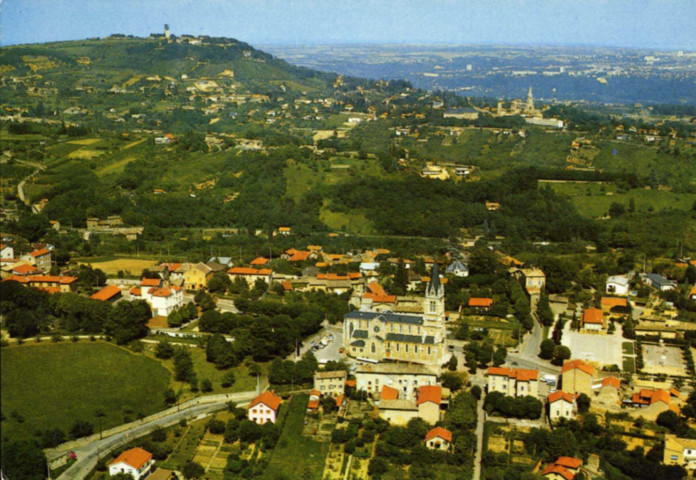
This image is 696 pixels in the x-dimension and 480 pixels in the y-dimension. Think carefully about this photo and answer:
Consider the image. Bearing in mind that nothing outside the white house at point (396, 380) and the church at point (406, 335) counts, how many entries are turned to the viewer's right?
1

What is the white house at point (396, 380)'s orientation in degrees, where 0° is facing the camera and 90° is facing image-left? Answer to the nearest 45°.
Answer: approximately 0°

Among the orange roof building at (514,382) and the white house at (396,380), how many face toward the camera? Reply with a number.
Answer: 2

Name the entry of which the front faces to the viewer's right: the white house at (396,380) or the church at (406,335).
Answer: the church

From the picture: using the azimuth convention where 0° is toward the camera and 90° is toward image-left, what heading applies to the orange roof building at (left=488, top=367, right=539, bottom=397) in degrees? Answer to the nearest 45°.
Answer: approximately 0°

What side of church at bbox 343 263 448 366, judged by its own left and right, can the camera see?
right

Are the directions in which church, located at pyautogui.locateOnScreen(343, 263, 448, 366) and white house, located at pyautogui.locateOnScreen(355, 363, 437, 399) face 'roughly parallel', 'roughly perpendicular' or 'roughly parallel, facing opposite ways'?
roughly perpendicular

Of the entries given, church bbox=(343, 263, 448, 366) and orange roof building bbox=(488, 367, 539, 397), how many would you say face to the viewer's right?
1

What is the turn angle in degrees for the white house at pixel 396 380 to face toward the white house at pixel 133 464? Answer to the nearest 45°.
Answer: approximately 45° to its right

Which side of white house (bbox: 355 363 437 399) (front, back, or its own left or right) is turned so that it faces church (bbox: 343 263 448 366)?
back

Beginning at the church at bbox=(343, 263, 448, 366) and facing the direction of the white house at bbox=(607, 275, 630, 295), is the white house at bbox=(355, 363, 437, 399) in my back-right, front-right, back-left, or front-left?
back-right

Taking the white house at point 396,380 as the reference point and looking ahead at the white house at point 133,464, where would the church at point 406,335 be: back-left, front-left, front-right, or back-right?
back-right

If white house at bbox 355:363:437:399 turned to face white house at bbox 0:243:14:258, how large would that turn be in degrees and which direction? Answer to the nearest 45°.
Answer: approximately 90° to its right

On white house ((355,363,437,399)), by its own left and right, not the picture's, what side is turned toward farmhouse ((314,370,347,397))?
right

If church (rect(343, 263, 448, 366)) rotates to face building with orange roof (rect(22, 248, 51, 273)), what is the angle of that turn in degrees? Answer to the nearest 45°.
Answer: approximately 180°

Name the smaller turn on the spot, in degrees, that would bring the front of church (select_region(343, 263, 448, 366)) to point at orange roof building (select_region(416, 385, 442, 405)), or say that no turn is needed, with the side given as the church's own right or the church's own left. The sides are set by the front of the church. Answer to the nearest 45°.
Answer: approximately 90° to the church's own right

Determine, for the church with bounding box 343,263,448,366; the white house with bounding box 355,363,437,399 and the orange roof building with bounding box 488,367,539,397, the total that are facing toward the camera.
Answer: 2
